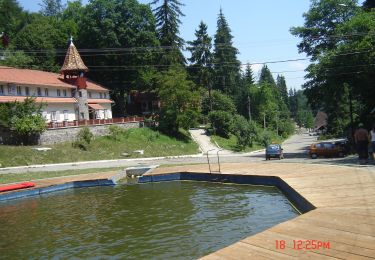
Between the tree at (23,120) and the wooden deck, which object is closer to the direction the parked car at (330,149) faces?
the tree

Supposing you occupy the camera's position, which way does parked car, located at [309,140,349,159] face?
facing to the left of the viewer

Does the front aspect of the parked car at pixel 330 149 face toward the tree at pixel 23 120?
yes

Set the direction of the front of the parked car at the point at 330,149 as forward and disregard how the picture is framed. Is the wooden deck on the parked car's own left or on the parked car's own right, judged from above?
on the parked car's own left

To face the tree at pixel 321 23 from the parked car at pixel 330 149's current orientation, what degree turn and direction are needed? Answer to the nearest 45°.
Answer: approximately 90° to its right

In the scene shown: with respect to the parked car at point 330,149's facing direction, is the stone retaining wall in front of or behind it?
in front

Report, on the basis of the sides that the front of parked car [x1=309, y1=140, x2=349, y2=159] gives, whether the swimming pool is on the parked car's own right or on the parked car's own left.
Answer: on the parked car's own left

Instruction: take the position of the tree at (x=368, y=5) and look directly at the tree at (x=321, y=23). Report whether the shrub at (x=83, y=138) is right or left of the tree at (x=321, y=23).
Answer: left

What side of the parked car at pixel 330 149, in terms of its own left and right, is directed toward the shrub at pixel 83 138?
front
